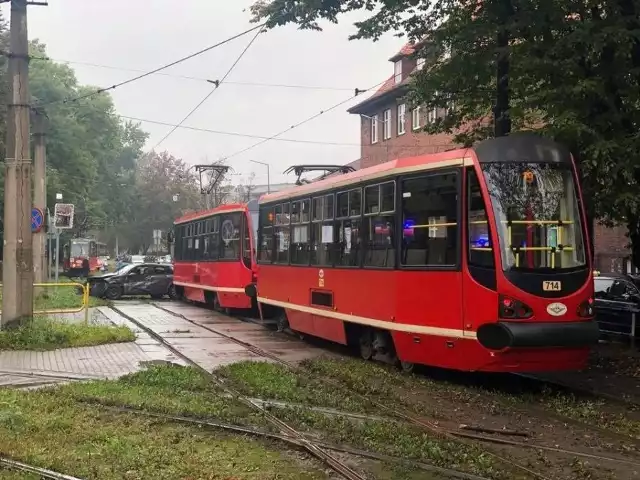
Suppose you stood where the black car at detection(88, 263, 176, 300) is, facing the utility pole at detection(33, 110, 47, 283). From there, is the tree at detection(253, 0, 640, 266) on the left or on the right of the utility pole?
left

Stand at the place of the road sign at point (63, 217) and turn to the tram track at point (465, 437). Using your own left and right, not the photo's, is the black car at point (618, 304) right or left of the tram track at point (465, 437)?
left

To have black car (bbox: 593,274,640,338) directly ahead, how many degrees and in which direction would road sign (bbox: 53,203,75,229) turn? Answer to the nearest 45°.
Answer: approximately 45° to its left

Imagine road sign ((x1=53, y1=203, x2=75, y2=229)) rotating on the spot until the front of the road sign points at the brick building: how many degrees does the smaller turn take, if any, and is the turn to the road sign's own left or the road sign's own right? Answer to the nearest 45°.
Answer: approximately 135° to the road sign's own left

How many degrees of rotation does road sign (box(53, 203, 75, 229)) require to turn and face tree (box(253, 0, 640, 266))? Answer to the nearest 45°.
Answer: approximately 45° to its left

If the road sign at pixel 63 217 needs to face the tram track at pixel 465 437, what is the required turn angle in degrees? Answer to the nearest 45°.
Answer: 0° — it already faces it

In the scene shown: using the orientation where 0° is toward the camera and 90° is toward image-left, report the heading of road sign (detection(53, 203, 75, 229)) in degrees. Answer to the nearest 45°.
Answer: approximately 0°

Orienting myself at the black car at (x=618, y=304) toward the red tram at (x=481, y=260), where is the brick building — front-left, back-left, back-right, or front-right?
back-right
